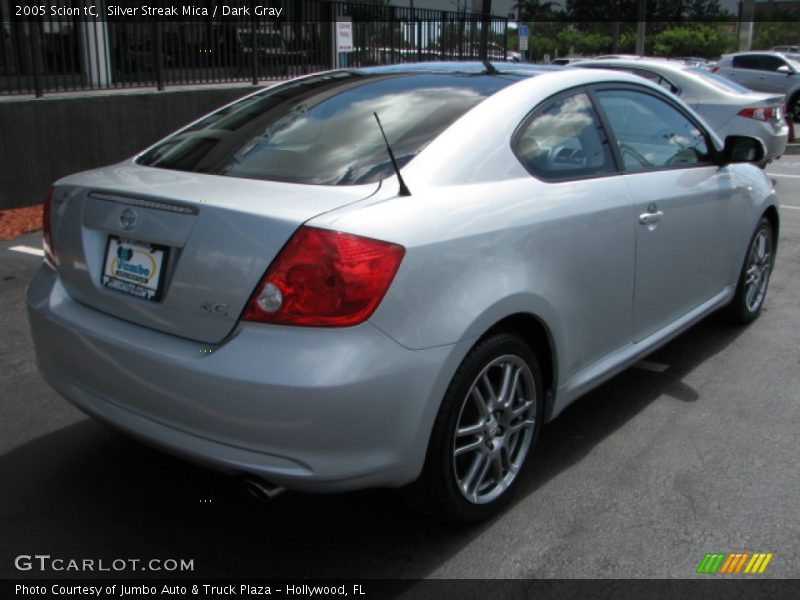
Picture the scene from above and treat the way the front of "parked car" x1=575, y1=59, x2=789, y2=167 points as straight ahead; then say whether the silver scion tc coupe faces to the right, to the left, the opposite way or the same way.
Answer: to the right

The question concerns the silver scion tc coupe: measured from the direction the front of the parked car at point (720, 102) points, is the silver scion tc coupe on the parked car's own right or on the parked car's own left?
on the parked car's own left

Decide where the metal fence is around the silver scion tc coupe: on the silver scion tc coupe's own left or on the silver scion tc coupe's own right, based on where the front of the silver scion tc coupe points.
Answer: on the silver scion tc coupe's own left

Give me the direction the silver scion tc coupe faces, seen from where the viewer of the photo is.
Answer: facing away from the viewer and to the right of the viewer

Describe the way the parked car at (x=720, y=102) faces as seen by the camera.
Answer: facing away from the viewer and to the left of the viewer

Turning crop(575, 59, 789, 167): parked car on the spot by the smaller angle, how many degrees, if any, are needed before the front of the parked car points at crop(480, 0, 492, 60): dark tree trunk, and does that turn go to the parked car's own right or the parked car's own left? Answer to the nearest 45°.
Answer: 0° — it already faces it

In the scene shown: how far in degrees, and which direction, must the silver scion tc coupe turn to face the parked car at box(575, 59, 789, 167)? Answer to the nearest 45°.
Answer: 0° — it already faces it
